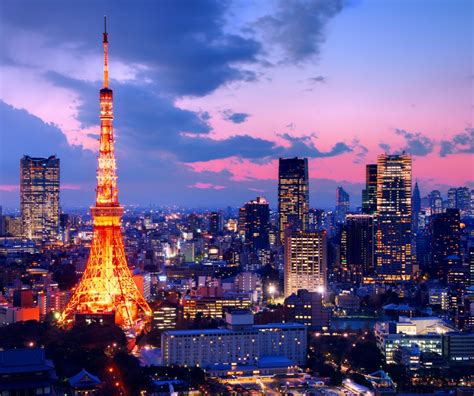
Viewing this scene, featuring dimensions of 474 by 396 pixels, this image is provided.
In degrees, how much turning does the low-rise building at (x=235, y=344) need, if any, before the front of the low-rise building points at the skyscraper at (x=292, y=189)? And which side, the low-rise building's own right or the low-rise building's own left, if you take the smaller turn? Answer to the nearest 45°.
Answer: approximately 180°

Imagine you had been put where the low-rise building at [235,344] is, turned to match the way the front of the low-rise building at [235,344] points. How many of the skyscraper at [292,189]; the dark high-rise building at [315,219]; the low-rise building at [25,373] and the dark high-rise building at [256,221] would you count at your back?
3

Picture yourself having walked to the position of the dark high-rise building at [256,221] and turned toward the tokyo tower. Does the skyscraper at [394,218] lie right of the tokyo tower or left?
left

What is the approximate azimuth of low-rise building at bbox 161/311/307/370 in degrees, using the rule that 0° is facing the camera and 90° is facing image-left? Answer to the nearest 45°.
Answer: approximately 0°

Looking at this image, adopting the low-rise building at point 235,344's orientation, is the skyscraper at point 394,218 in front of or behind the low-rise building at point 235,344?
behind

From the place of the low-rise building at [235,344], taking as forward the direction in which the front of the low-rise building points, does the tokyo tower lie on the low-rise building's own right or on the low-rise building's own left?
on the low-rise building's own right

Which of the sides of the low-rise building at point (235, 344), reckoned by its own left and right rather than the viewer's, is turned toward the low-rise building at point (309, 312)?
back

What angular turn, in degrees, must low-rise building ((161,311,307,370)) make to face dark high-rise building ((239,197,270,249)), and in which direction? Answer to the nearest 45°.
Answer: approximately 180°

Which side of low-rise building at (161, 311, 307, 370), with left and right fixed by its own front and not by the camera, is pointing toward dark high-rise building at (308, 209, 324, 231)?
back

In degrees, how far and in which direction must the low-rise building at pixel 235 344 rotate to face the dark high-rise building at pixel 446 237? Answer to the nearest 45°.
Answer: approximately 135° to its left

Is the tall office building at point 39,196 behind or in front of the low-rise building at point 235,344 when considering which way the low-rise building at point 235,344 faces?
behind

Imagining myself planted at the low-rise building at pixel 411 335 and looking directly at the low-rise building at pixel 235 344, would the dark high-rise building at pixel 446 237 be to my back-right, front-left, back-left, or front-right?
back-right

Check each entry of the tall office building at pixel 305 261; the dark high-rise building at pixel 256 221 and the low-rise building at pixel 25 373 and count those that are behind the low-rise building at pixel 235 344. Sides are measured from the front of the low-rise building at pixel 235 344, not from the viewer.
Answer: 2

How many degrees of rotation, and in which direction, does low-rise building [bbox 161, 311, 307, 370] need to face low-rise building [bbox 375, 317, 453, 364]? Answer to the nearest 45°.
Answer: approximately 90° to its left
